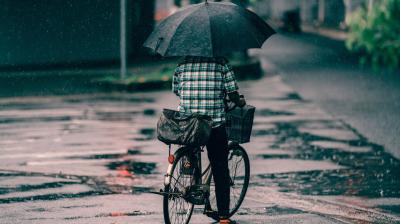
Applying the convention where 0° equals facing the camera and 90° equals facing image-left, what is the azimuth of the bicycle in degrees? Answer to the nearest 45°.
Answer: approximately 225°
